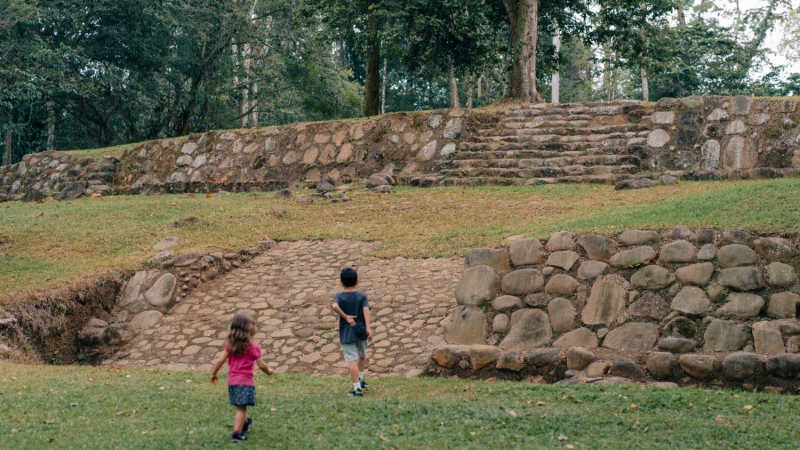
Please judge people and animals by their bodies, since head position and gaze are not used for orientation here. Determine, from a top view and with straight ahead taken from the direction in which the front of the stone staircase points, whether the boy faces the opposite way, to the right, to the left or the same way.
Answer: the opposite way

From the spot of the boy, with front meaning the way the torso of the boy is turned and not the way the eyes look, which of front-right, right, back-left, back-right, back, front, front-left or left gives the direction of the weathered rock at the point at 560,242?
front-right

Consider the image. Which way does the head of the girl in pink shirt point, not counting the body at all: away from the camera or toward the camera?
away from the camera

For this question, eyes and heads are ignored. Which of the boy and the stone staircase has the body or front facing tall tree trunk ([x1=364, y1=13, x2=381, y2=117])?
the boy

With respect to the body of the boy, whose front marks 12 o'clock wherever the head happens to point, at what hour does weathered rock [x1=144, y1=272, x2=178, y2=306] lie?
The weathered rock is roughly at 11 o'clock from the boy.

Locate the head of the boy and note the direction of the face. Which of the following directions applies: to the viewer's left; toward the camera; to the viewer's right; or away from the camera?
away from the camera

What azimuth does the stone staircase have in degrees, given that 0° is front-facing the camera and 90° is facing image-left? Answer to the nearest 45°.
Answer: approximately 0°

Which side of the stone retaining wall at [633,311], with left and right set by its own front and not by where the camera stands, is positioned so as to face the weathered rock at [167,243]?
right

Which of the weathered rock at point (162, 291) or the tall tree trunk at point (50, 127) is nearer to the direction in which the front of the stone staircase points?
the weathered rock

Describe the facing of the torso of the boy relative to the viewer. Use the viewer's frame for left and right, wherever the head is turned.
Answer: facing away from the viewer

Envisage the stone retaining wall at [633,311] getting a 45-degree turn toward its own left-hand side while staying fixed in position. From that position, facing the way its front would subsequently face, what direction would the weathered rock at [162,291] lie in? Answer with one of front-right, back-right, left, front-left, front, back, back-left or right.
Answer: back-right

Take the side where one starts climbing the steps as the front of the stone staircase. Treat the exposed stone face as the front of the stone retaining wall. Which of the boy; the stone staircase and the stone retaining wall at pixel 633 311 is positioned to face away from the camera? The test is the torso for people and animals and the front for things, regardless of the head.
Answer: the boy
